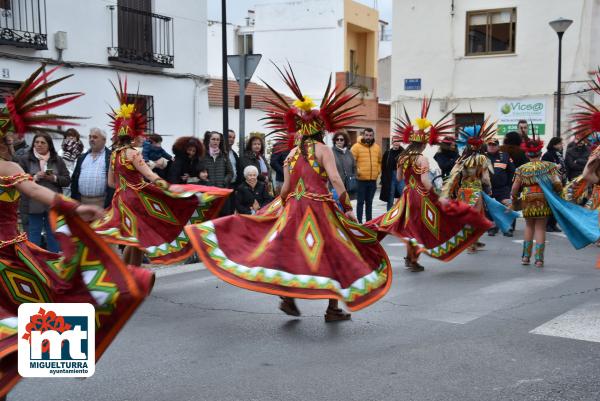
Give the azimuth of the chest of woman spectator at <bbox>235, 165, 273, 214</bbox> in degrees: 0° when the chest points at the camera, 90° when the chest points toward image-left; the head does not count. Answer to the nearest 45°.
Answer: approximately 0°

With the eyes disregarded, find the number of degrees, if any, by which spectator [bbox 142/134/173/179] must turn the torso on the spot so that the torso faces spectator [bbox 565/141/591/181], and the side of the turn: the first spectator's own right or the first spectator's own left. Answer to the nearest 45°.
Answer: approximately 45° to the first spectator's own left

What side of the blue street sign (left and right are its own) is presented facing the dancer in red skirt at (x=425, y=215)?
front

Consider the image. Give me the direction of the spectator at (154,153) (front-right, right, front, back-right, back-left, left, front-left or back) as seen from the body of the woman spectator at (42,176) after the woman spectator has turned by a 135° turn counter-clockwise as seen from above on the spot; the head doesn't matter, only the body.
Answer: front

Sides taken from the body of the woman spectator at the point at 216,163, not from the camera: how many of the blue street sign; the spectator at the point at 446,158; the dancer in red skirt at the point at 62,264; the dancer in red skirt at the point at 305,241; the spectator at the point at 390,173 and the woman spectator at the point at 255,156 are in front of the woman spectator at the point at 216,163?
2

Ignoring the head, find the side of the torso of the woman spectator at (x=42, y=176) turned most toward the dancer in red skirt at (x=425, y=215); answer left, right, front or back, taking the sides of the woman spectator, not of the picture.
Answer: left

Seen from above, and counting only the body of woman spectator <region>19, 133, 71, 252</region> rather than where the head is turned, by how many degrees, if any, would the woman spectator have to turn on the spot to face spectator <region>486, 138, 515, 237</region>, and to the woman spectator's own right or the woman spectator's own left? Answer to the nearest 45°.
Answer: approximately 90° to the woman spectator's own left

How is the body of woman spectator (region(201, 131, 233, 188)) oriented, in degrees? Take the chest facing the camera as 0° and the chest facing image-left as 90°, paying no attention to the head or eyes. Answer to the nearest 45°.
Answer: approximately 0°

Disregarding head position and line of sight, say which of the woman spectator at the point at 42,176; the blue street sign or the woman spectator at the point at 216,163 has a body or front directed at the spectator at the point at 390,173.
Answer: the blue street sign

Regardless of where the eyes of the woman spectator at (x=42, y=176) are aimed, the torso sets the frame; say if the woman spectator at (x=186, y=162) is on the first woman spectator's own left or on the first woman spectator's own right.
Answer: on the first woman spectator's own left

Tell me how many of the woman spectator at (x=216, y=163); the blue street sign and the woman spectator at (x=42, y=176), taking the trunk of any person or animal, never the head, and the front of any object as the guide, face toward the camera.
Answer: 3
